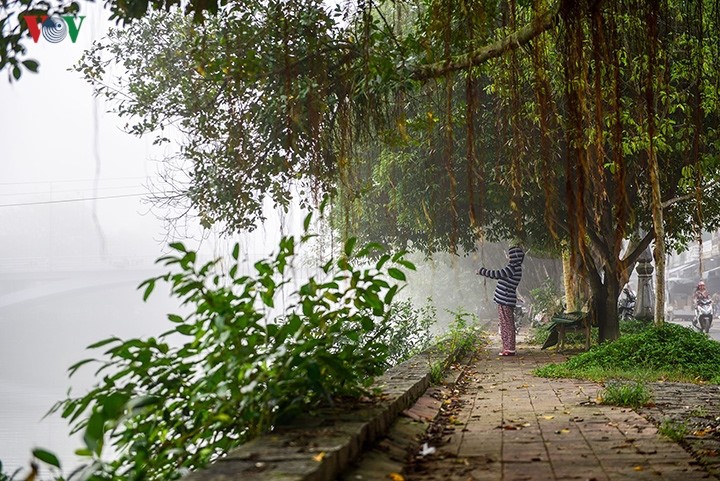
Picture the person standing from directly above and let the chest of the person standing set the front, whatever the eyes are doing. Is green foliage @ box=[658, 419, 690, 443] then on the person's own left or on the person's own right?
on the person's own left

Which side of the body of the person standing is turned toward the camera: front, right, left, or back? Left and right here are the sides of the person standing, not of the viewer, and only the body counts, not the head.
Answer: left
